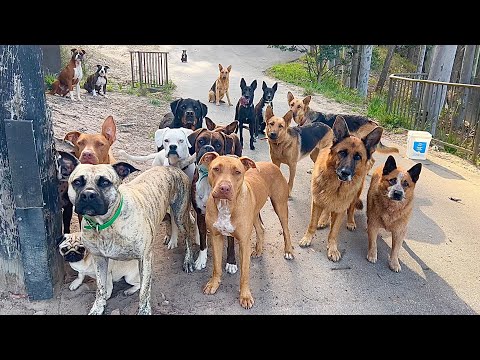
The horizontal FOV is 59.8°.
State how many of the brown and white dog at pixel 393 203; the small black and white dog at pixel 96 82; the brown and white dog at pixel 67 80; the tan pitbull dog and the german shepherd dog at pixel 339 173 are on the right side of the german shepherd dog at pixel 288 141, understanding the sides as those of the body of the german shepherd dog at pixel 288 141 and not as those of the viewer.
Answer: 2

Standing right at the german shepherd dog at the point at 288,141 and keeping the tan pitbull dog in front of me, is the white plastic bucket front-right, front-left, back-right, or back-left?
back-left

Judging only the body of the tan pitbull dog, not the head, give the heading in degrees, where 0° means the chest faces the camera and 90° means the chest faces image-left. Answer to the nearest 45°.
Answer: approximately 45°

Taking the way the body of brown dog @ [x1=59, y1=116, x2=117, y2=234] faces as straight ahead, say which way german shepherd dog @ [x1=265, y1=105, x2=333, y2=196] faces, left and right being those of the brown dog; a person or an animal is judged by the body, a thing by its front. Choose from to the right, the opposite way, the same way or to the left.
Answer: to the right

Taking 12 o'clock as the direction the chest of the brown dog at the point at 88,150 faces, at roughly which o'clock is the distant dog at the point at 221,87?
The distant dog is roughly at 7 o'clock from the brown dog.

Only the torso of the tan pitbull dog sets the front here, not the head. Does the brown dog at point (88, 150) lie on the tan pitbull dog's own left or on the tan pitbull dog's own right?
on the tan pitbull dog's own right

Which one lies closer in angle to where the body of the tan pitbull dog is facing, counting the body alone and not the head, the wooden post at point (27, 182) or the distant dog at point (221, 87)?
the wooden post

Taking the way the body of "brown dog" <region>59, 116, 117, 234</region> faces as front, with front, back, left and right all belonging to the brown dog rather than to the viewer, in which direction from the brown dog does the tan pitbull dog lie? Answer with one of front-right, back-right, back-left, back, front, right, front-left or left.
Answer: front-left

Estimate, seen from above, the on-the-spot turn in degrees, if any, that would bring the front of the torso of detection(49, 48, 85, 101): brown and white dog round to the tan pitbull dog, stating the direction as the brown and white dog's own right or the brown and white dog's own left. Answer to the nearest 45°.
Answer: approximately 45° to the brown and white dog's own right

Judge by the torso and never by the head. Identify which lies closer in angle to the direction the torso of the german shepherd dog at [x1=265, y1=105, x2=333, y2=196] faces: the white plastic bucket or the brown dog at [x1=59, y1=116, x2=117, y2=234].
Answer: the brown dog
